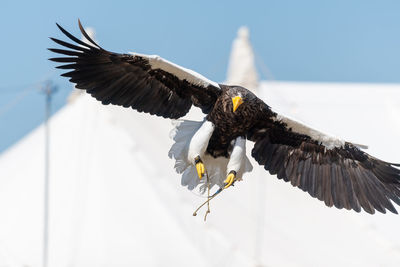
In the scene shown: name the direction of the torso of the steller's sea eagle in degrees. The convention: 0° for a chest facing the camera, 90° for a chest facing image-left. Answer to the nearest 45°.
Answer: approximately 0°
